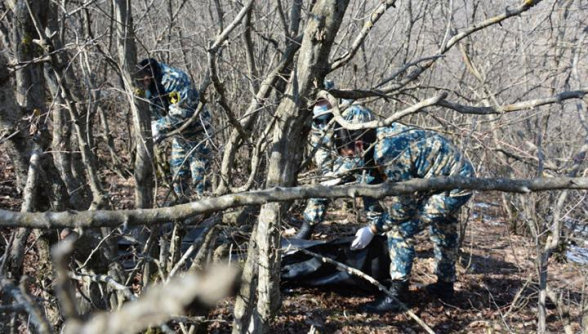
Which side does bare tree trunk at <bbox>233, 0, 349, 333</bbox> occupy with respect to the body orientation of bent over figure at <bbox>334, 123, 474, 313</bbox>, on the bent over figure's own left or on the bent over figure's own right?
on the bent over figure's own left

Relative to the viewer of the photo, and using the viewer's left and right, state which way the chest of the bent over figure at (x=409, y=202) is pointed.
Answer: facing to the left of the viewer

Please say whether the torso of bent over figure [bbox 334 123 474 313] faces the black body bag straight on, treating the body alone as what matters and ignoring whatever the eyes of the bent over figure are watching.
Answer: yes
